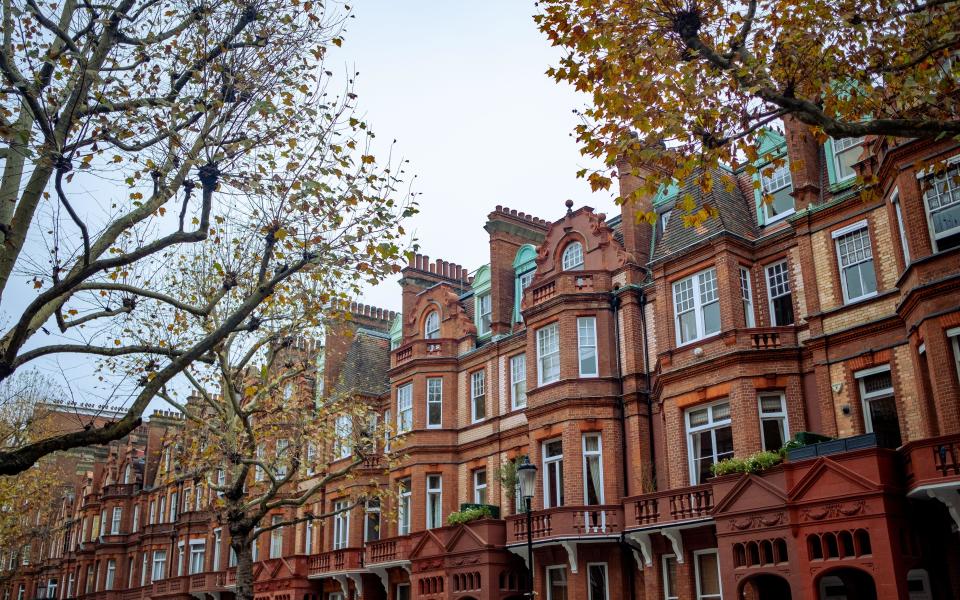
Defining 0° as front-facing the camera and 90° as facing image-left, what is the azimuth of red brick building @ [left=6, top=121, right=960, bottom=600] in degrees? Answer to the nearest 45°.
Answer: approximately 45°
